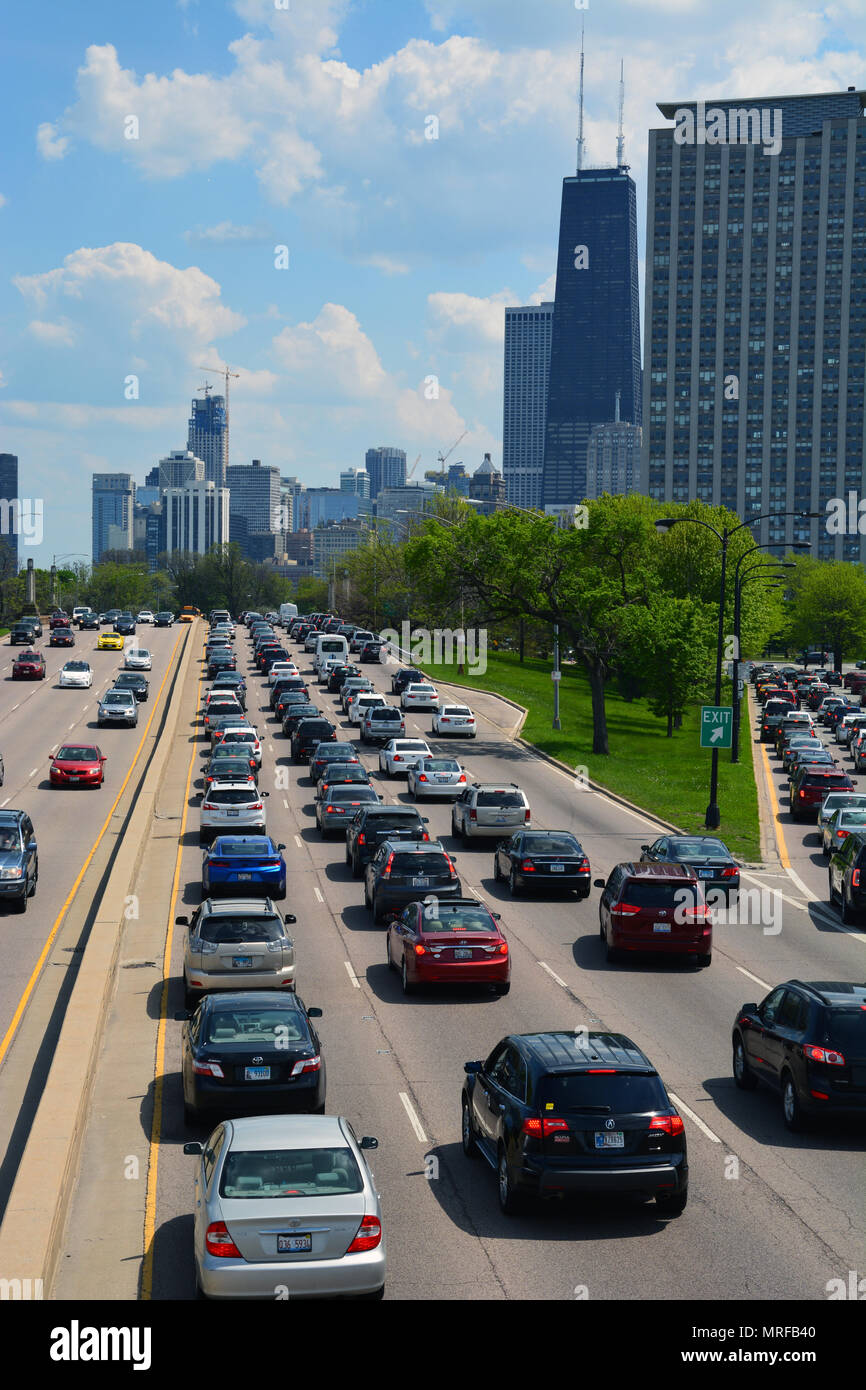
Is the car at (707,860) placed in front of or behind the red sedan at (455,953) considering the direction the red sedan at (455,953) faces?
in front

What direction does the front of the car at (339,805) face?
away from the camera

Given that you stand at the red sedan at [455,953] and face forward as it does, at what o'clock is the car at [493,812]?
The car is roughly at 12 o'clock from the red sedan.

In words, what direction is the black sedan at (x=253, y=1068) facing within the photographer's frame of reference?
facing away from the viewer

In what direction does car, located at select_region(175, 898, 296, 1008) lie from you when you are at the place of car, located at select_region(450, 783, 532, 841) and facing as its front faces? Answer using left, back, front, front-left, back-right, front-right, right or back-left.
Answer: back

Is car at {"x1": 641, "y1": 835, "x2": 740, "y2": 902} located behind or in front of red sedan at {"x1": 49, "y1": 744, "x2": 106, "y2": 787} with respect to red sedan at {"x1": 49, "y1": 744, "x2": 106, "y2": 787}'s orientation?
in front

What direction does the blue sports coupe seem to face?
away from the camera

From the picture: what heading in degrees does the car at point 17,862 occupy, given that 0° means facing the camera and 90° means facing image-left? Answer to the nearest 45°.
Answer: approximately 0°

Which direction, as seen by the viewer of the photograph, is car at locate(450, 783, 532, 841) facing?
facing away from the viewer

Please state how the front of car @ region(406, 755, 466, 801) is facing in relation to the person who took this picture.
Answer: facing away from the viewer

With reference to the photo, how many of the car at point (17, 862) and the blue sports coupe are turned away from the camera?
1

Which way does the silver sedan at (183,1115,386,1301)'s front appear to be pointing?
away from the camera

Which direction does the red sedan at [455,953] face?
away from the camera

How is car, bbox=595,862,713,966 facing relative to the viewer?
away from the camera

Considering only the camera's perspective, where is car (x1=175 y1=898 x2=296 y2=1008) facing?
facing away from the viewer

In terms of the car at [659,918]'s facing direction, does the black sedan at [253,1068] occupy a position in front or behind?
behind
